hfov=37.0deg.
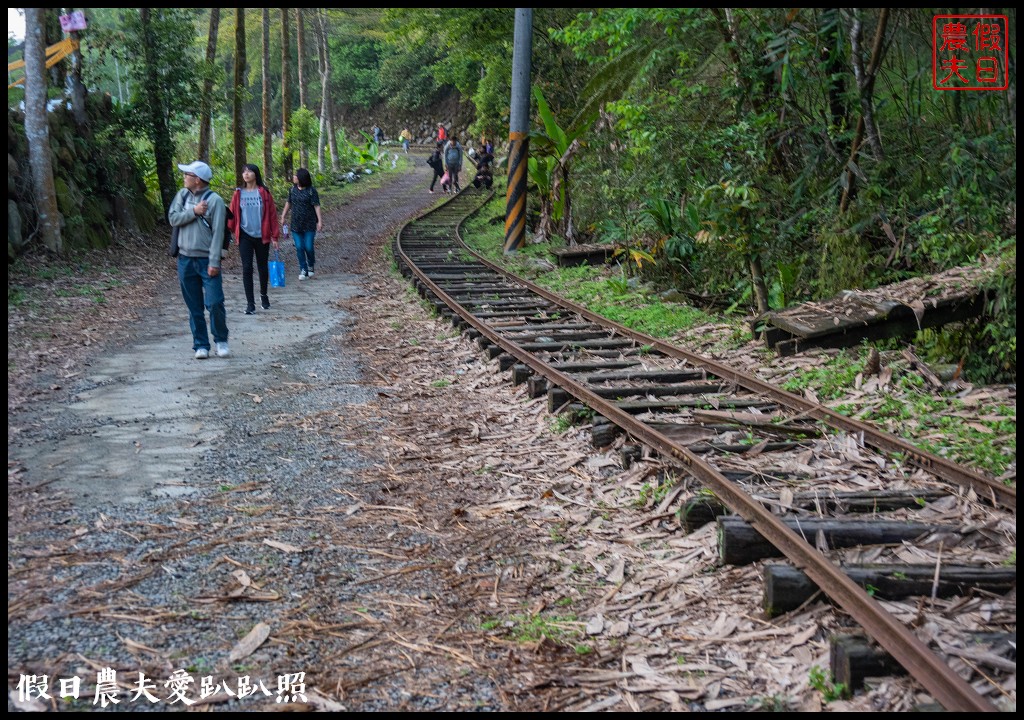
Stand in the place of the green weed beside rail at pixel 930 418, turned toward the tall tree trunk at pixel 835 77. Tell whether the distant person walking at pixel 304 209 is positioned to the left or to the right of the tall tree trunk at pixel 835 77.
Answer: left

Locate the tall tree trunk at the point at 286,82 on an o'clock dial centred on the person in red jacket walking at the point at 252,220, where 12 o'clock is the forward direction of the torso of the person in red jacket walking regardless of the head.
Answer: The tall tree trunk is roughly at 6 o'clock from the person in red jacket walking.

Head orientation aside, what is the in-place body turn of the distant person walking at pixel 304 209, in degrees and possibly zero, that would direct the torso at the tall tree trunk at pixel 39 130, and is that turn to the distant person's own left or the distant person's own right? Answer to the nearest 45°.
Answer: approximately 90° to the distant person's own right

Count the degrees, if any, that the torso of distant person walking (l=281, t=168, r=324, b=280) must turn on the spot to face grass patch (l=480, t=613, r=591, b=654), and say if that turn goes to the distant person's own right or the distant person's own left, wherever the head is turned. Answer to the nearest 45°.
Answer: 0° — they already face it

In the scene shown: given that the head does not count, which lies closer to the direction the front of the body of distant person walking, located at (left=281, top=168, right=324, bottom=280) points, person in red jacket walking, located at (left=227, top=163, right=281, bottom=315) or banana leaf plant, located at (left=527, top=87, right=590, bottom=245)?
the person in red jacket walking

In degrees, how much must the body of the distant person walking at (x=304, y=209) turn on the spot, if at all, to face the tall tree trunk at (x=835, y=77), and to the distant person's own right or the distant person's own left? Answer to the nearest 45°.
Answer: approximately 45° to the distant person's own left

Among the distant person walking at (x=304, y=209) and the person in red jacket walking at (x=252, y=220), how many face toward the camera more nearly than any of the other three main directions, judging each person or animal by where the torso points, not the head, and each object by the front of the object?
2

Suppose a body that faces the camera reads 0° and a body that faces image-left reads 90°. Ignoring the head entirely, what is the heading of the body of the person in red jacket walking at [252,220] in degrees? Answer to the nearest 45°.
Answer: approximately 0°

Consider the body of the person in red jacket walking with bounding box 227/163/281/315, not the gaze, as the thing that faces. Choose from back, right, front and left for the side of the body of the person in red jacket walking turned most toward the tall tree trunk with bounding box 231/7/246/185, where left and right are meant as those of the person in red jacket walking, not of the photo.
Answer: back
